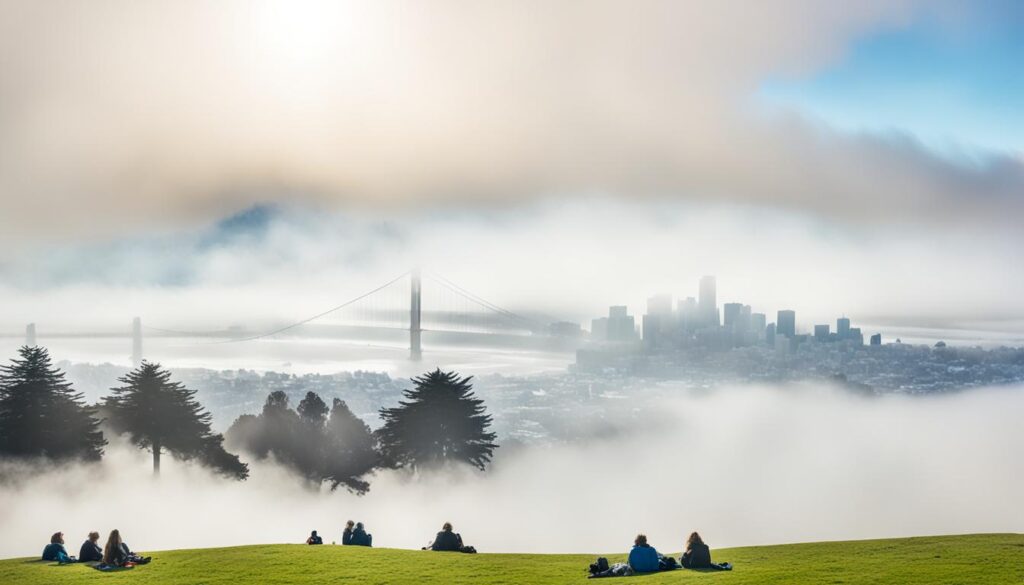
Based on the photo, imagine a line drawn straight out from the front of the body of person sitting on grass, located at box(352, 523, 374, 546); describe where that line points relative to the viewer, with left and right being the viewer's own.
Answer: facing away from the viewer

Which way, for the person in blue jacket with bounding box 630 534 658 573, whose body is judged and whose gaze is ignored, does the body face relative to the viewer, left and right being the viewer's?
facing away from the viewer

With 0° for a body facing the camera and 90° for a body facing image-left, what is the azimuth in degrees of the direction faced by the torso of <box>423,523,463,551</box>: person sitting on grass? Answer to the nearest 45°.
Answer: approximately 180°

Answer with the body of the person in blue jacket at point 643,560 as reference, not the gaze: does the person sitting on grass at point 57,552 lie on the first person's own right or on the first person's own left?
on the first person's own left

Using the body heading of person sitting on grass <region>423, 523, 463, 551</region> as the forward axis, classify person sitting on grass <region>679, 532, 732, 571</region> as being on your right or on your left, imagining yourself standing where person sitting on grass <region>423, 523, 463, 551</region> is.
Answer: on your right

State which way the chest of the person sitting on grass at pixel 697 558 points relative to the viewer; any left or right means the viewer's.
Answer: facing away from the viewer and to the right of the viewer

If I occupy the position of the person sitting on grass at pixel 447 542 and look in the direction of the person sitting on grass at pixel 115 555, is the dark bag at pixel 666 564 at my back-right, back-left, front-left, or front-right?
back-left

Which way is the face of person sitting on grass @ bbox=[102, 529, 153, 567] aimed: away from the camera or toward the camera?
away from the camera

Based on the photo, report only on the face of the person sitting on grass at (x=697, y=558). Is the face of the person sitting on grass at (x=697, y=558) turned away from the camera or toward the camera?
away from the camera

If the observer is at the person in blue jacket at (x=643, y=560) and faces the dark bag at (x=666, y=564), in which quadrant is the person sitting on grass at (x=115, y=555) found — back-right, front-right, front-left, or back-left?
back-left

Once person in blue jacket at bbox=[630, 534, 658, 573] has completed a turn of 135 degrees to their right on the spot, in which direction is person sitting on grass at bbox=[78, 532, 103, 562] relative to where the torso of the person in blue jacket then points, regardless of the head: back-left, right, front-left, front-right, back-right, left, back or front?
back-right

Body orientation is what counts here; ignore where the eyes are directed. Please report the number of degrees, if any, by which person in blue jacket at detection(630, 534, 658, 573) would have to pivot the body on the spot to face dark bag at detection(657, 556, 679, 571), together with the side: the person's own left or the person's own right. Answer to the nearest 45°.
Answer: approximately 45° to the person's own right

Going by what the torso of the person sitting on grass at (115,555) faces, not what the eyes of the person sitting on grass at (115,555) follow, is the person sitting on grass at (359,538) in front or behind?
in front
